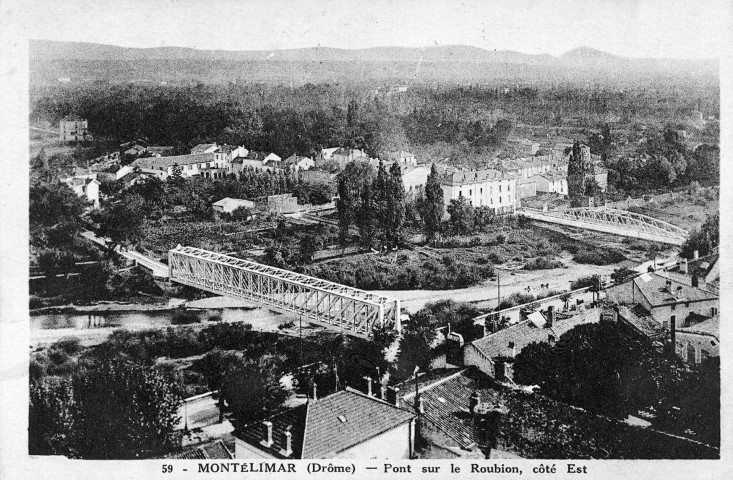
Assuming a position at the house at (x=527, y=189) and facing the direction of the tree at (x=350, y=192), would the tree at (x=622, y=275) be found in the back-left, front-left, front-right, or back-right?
back-left
